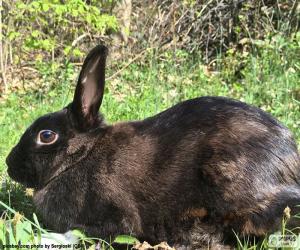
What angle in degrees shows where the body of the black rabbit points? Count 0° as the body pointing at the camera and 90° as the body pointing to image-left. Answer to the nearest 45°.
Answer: approximately 90°
